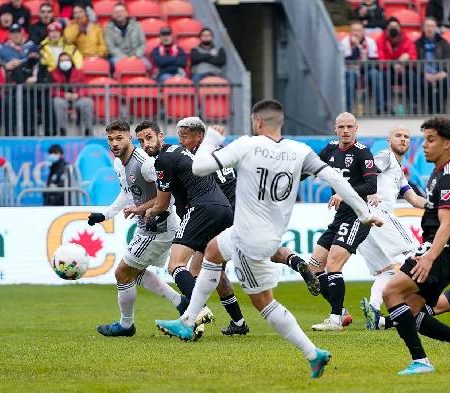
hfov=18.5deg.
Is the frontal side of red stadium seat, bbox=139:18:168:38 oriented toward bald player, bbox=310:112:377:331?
yes

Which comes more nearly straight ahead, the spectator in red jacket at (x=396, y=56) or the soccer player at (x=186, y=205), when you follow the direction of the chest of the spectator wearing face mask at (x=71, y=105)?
the soccer player

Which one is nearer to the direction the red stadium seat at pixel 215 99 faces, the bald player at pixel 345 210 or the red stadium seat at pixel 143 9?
the bald player

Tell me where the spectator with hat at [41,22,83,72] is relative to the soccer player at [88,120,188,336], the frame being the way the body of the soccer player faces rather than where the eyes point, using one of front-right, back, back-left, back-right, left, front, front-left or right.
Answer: back-right

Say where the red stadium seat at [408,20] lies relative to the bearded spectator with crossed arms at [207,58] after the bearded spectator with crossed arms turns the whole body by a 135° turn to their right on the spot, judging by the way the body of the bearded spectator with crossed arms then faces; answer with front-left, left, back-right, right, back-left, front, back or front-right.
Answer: right

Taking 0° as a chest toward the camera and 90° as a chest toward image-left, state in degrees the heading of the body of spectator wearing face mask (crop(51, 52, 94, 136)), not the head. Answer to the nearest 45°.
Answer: approximately 0°

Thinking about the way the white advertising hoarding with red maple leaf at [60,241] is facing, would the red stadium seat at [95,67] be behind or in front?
behind

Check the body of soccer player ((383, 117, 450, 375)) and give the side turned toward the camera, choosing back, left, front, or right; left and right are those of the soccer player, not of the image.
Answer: left

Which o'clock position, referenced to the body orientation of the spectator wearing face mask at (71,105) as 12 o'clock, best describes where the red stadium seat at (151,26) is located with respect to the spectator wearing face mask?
The red stadium seat is roughly at 7 o'clock from the spectator wearing face mask.
